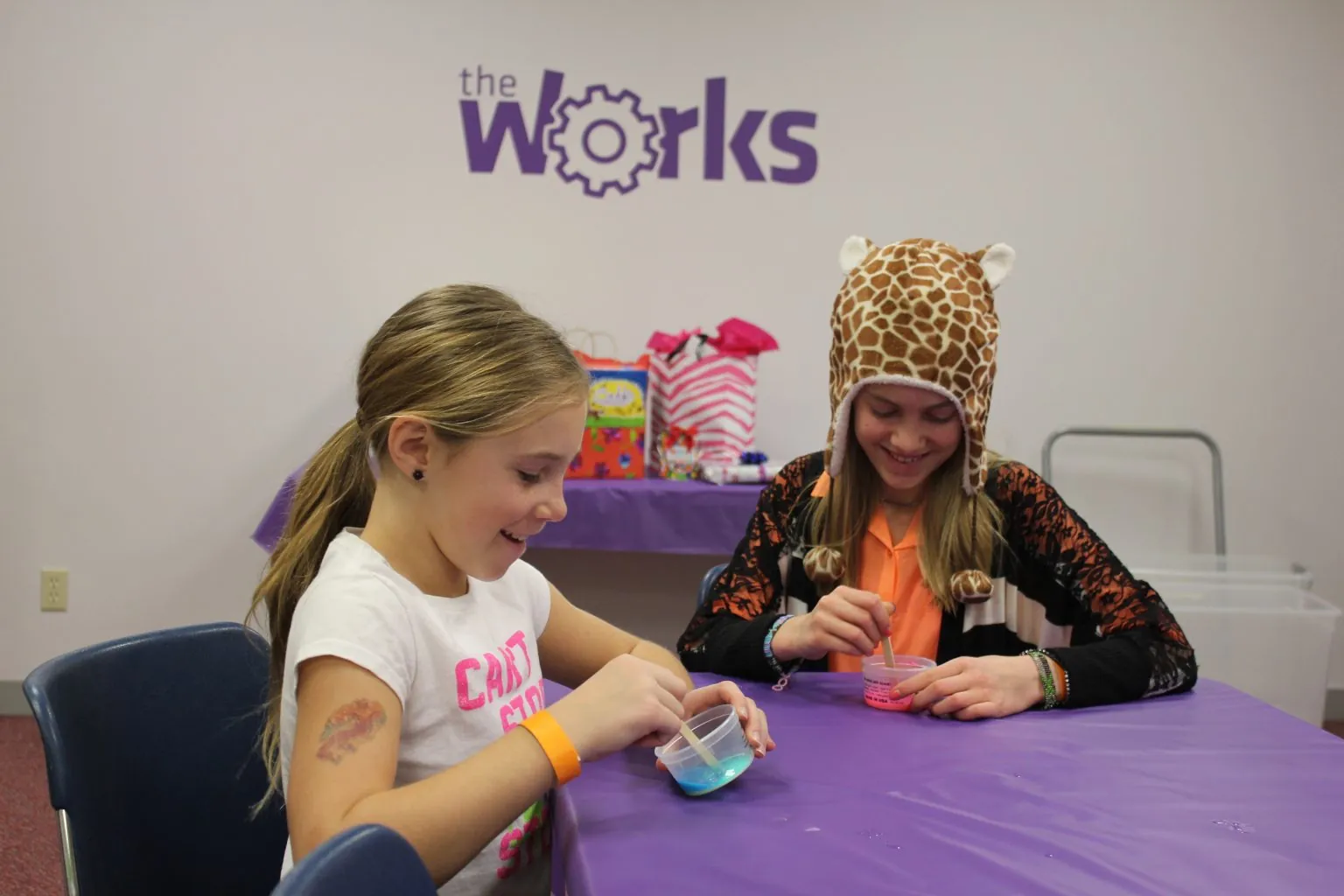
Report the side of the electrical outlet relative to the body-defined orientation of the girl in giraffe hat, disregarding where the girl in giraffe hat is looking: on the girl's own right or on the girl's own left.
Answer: on the girl's own right

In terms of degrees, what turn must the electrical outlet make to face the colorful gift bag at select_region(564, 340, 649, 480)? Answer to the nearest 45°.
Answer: approximately 45° to its left

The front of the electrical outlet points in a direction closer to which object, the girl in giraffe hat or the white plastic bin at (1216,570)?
the girl in giraffe hat

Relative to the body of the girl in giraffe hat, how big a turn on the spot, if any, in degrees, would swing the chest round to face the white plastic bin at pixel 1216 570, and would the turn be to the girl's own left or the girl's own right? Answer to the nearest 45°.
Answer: approximately 135° to the girl's own left

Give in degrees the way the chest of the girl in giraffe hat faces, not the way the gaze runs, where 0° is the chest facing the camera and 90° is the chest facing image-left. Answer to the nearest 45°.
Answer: approximately 0°

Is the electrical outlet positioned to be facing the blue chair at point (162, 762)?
yes

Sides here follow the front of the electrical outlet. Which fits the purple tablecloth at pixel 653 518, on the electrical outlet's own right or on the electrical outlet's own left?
on the electrical outlet's own left

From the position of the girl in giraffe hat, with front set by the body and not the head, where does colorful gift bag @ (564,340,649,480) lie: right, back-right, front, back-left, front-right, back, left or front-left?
back-right

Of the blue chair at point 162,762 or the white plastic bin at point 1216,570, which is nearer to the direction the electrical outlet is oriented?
the blue chair

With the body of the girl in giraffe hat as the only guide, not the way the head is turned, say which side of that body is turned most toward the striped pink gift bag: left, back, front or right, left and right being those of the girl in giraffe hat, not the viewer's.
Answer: back

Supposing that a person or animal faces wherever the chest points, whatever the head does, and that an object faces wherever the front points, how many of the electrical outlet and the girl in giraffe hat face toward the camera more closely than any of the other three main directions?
2
